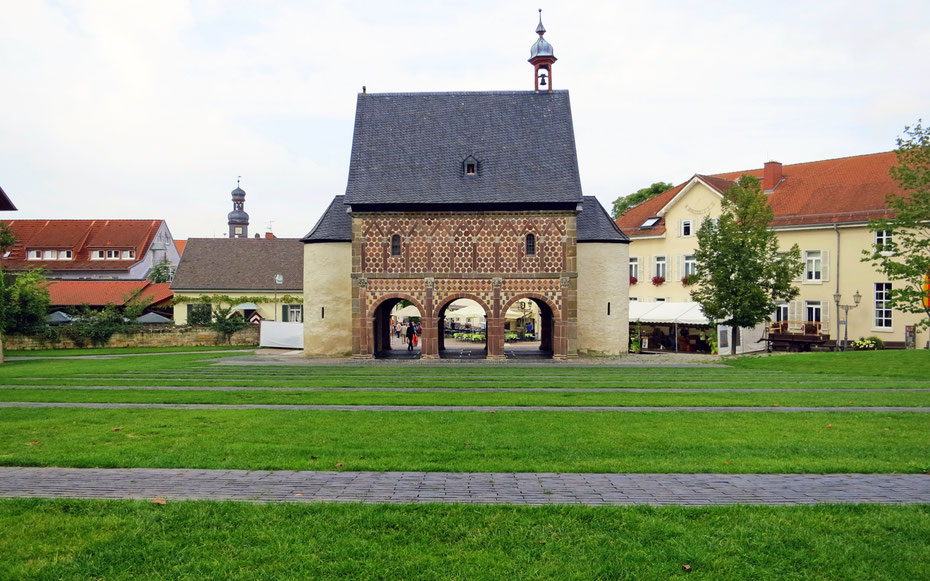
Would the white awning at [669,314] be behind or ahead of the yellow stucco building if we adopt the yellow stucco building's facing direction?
ahead

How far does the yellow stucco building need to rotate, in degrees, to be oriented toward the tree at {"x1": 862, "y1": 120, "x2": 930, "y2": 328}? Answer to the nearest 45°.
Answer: approximately 45° to its left

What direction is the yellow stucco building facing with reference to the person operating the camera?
facing the viewer and to the left of the viewer

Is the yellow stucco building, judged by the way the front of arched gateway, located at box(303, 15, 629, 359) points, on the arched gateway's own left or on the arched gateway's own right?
on the arched gateway's own left

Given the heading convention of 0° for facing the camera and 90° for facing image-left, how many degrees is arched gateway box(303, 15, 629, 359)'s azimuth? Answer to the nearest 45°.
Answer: approximately 0°

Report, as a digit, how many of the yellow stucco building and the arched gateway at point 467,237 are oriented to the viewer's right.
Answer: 0
